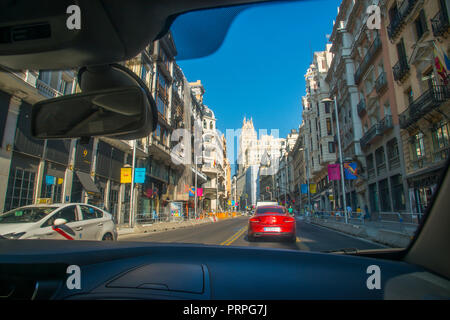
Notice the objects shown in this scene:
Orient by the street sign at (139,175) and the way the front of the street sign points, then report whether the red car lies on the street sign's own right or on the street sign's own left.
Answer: on the street sign's own left

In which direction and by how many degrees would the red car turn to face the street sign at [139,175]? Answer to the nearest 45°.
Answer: approximately 45° to its left

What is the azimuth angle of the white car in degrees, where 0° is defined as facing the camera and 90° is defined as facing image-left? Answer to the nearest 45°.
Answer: approximately 45°

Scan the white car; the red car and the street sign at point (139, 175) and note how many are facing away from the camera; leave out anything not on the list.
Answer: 1

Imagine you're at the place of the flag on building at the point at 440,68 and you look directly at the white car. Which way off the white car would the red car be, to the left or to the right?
right

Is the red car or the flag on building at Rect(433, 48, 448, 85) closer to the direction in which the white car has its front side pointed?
the flag on building

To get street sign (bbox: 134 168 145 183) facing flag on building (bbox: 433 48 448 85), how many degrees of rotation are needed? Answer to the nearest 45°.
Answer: approximately 45° to its left

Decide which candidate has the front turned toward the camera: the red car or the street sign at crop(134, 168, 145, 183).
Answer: the street sign

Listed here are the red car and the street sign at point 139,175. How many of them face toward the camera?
1

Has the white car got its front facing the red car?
no

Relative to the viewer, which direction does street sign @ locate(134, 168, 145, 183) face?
toward the camera

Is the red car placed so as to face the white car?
no

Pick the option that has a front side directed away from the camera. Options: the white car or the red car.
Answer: the red car

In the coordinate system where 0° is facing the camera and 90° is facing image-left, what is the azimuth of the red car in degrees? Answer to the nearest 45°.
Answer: approximately 180°
